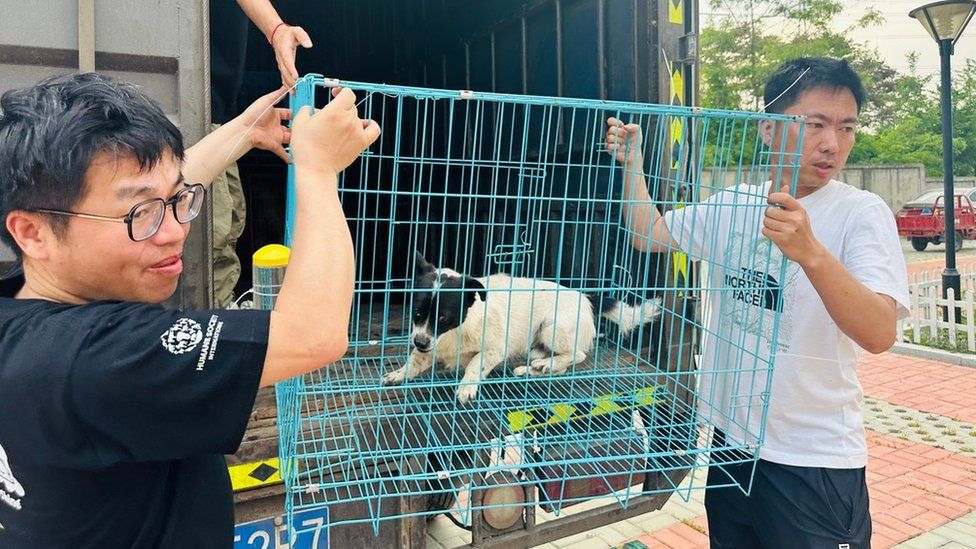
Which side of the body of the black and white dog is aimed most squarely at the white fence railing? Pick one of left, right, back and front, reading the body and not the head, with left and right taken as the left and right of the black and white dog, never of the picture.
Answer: back

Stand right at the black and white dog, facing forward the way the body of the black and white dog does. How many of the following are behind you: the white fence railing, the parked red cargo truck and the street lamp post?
3

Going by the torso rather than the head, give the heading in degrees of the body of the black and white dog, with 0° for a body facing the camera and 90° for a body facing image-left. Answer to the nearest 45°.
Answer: approximately 45°

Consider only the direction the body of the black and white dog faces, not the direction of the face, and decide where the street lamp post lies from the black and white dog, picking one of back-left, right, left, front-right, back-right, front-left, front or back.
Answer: back

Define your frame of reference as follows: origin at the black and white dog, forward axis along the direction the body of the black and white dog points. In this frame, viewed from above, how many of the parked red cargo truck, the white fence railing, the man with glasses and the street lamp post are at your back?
3

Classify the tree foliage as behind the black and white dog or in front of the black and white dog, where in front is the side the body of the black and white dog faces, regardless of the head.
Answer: behind

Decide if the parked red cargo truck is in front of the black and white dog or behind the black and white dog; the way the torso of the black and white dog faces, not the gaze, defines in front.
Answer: behind

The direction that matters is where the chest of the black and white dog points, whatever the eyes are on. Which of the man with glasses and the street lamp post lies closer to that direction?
the man with glasses
